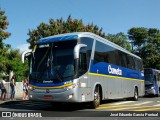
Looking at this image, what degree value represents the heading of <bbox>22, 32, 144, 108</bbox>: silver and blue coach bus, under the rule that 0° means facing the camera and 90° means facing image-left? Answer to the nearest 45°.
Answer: approximately 45°

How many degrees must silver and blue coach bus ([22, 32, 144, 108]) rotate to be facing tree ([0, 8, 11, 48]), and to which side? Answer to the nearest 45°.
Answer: approximately 90° to its right
